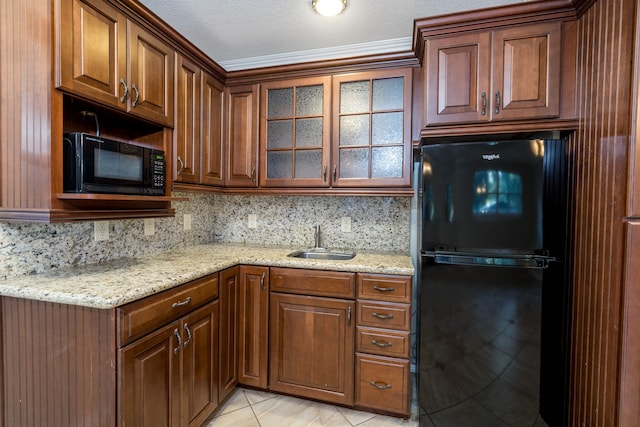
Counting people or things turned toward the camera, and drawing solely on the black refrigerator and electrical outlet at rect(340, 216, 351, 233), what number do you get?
2

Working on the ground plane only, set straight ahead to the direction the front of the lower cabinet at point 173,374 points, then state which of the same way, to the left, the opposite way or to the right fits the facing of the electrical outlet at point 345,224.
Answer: to the right

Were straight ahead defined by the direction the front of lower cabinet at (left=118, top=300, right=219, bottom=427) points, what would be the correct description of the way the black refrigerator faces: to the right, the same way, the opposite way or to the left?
to the right

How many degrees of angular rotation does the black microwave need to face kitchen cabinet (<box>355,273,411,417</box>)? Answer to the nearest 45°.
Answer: approximately 45° to its left

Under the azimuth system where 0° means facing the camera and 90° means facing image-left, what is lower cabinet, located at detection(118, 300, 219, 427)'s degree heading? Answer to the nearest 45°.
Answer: approximately 315°

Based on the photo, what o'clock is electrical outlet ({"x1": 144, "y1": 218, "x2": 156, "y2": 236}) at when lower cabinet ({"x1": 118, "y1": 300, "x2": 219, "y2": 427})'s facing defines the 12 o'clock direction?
The electrical outlet is roughly at 7 o'clock from the lower cabinet.

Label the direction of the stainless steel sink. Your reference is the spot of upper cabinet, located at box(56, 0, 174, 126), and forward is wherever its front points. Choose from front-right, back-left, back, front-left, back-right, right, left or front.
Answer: front-left

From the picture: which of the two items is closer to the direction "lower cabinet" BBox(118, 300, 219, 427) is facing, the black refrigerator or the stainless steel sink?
the black refrigerator

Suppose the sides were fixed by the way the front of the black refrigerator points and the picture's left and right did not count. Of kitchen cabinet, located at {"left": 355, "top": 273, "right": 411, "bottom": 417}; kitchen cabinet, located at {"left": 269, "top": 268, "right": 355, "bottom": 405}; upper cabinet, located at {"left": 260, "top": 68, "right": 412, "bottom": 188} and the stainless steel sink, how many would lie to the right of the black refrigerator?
4

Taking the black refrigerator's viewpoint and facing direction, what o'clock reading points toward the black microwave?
The black microwave is roughly at 2 o'clock from the black refrigerator.
